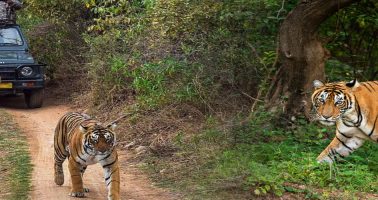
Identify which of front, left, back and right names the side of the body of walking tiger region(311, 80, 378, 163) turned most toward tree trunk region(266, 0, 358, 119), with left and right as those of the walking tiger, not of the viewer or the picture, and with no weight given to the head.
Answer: right

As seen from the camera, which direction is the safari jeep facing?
toward the camera

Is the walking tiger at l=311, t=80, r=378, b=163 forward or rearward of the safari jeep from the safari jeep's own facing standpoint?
forward

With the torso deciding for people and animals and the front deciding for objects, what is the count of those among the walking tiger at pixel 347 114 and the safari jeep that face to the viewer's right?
0

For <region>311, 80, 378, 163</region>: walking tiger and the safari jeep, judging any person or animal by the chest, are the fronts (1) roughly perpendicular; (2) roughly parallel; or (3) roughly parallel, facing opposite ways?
roughly perpendicular

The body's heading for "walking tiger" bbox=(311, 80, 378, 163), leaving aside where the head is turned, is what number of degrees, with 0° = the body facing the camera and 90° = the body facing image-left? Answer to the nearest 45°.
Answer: approximately 45°

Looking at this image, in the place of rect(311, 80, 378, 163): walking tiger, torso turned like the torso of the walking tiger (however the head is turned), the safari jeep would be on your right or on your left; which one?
on your right
